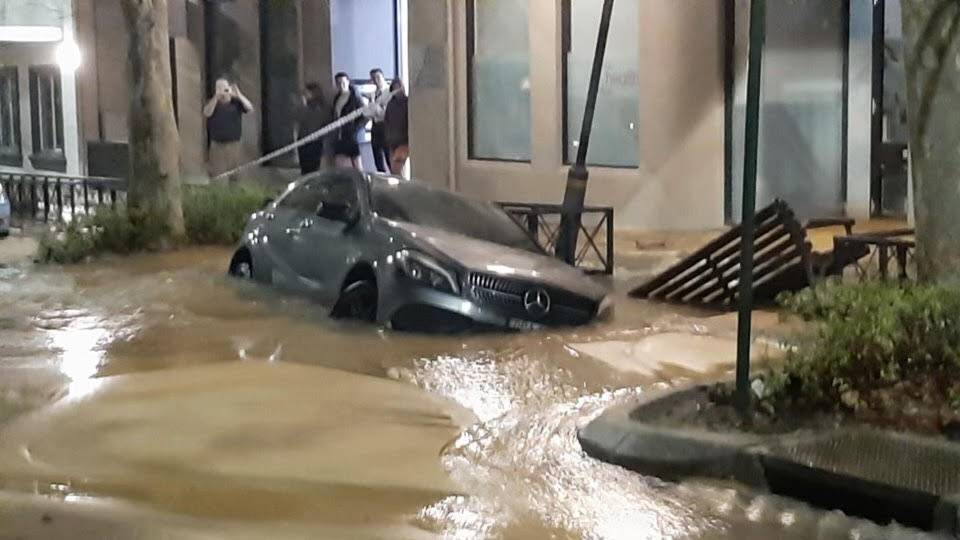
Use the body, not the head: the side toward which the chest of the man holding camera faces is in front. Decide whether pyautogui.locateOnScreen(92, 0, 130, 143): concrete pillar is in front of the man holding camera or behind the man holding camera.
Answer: behind

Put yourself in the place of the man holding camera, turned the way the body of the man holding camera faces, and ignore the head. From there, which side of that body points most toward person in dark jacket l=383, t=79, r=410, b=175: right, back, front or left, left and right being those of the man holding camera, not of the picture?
left

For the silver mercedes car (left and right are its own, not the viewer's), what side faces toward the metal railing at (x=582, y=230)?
left

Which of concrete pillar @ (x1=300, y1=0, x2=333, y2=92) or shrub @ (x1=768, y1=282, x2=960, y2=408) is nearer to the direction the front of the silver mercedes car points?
the shrub

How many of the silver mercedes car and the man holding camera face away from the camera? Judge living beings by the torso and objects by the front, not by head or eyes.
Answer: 0

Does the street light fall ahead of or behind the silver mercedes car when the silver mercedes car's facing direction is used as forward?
behind

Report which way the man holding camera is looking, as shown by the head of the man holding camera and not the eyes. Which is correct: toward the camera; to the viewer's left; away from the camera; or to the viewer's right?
toward the camera

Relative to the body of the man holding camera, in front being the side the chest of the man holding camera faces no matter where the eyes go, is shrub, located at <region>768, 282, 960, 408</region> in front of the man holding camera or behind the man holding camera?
in front

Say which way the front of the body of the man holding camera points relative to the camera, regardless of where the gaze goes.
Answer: toward the camera

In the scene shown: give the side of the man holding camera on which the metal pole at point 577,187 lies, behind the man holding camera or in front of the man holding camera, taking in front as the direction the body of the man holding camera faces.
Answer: in front

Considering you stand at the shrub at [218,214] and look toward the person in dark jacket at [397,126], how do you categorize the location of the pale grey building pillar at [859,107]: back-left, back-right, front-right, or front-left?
front-right

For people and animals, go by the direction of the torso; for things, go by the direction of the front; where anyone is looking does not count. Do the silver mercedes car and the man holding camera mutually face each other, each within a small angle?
no

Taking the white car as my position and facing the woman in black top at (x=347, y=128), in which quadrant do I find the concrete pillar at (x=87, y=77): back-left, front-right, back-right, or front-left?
front-left

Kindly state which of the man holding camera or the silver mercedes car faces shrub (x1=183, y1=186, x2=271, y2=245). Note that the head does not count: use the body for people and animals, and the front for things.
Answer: the man holding camera

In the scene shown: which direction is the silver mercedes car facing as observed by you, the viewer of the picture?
facing the viewer and to the right of the viewer

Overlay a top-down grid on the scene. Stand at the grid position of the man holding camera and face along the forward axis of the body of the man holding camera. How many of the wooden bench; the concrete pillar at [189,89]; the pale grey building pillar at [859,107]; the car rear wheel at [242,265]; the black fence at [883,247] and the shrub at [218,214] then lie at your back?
1

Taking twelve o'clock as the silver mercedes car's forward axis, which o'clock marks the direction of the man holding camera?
The man holding camera is roughly at 7 o'clock from the silver mercedes car.

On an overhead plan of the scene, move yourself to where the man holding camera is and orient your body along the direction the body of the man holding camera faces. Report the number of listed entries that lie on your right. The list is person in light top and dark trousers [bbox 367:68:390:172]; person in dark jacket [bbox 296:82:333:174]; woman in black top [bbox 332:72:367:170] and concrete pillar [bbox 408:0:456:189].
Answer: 0
